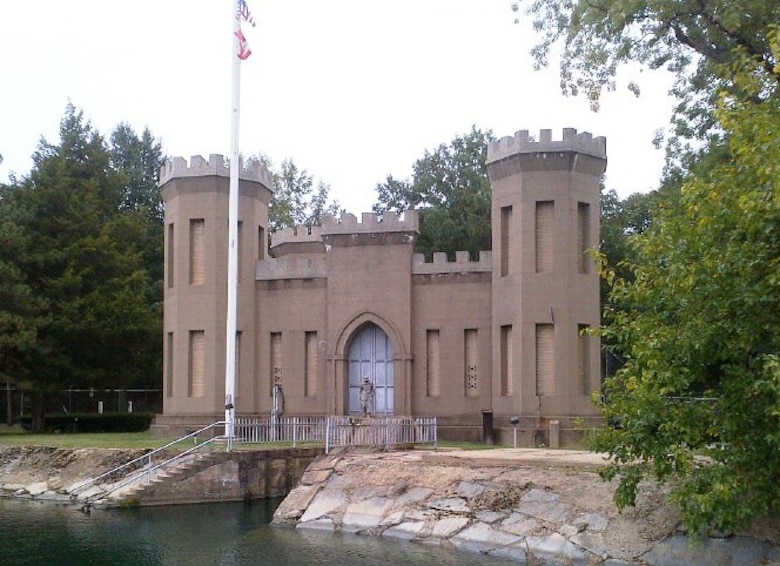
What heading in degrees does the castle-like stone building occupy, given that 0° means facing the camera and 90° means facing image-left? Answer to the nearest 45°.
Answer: approximately 0°

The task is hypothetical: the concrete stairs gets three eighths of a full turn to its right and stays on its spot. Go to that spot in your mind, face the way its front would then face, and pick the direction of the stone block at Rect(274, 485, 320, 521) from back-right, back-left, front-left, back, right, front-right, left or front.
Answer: right

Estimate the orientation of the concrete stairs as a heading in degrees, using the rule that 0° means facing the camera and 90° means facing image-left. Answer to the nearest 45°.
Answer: approximately 90°

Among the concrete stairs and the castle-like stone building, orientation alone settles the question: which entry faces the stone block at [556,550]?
the castle-like stone building

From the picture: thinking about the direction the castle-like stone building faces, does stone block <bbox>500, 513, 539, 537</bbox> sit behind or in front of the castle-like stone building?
in front

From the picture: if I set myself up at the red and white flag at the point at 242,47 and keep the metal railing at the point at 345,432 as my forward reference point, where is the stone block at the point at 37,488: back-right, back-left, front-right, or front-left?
back-right

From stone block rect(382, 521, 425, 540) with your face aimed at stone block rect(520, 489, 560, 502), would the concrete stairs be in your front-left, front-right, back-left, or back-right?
back-left

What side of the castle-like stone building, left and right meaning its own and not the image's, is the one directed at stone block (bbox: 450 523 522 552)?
front

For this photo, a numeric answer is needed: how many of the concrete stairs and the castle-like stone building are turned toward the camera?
1

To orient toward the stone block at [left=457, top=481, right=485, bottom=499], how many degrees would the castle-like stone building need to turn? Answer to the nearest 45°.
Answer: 0° — it already faces it

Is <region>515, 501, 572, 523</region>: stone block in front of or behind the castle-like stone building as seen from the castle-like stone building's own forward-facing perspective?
in front

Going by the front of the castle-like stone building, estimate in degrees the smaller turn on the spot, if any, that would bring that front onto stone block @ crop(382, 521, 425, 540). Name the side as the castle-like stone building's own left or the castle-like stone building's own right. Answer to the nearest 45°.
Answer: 0° — it already faces it

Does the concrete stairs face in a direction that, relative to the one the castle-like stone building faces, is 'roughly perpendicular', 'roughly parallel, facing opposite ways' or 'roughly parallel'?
roughly perpendicular

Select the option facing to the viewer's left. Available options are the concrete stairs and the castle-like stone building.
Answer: the concrete stairs
